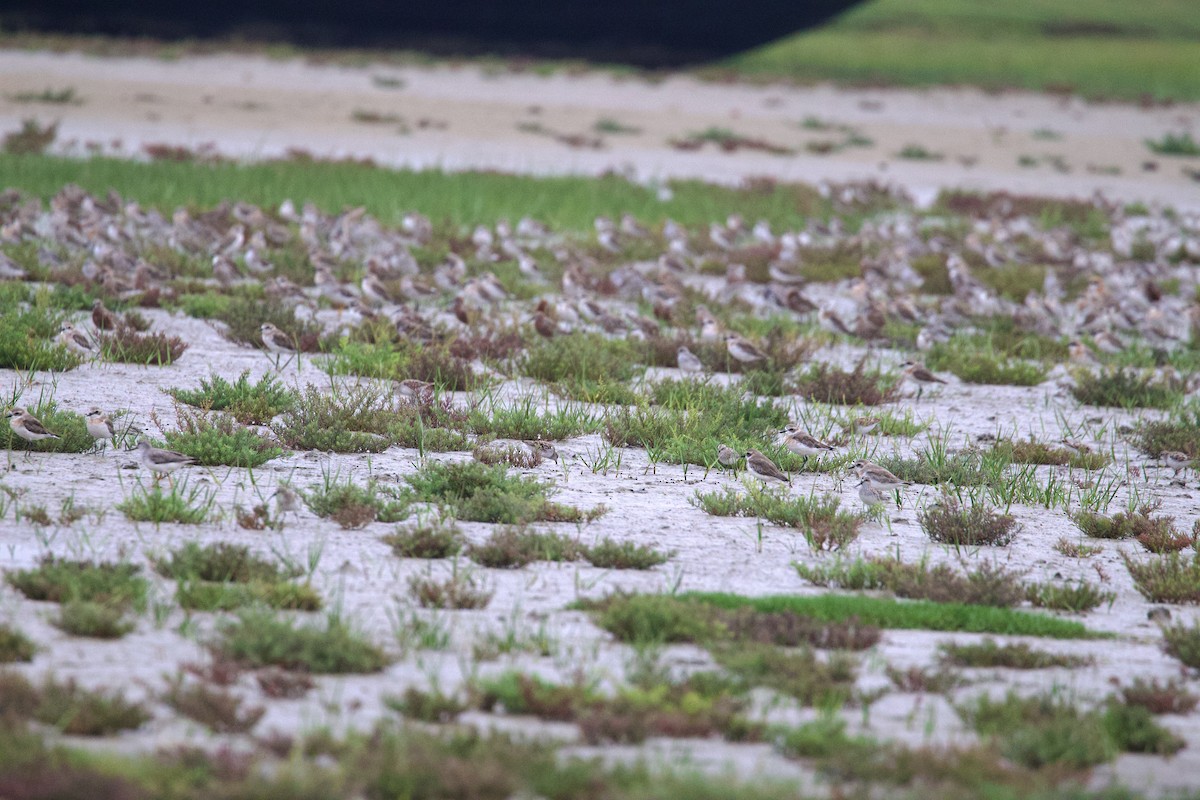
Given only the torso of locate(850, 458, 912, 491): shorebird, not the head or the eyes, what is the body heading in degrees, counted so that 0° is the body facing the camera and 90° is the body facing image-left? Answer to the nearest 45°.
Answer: approximately 90°

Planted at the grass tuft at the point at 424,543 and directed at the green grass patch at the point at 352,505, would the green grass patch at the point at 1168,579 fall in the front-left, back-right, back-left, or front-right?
back-right

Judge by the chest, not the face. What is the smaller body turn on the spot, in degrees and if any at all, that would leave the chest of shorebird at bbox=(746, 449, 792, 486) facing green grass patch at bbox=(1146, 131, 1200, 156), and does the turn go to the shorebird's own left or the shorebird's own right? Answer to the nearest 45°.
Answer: approximately 90° to the shorebird's own right

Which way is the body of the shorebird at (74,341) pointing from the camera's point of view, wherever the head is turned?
to the viewer's left

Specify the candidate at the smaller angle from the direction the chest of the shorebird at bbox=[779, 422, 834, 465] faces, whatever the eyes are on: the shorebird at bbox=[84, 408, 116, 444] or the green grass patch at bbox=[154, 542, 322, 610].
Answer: the shorebird

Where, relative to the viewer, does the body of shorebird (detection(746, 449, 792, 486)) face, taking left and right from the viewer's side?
facing to the left of the viewer

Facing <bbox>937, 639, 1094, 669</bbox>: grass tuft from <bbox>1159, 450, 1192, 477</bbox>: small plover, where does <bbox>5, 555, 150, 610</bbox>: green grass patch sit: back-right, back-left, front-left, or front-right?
front-right

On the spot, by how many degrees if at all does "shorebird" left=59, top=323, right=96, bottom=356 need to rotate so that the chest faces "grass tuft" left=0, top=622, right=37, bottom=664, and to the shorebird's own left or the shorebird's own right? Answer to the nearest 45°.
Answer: approximately 90° to the shorebird's own left

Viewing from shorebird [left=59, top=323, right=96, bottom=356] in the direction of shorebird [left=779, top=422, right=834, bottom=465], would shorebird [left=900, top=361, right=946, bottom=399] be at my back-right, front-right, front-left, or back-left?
front-left

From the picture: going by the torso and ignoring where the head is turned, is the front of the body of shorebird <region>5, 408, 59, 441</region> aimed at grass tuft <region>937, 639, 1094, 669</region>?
no

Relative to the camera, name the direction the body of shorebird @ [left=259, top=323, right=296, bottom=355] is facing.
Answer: to the viewer's left
